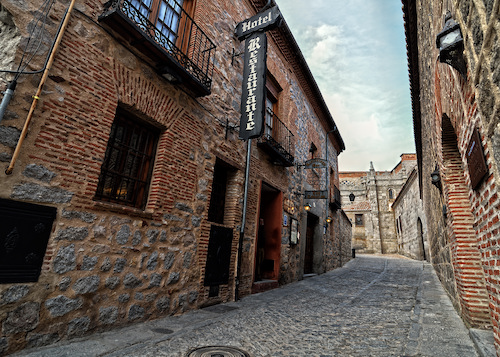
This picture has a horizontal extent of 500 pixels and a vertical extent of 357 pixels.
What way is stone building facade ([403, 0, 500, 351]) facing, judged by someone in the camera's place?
facing to the left of the viewer

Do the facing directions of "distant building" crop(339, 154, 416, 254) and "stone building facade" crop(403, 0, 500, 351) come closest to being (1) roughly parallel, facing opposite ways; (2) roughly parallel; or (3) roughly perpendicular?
roughly perpendicular

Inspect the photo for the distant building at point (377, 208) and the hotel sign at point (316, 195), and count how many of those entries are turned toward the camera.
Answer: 2

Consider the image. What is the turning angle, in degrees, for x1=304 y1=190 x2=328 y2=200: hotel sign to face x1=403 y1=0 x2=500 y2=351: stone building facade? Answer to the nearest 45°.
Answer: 0° — it already faces it

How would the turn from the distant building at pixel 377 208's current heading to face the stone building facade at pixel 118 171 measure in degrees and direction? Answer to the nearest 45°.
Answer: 0° — it already faces it

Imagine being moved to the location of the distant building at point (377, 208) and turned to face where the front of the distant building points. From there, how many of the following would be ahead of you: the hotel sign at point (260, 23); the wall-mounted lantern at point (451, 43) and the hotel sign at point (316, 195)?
3

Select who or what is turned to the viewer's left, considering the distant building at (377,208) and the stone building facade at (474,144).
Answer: the stone building facade

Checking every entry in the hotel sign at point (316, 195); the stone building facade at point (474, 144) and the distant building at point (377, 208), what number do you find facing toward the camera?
2
